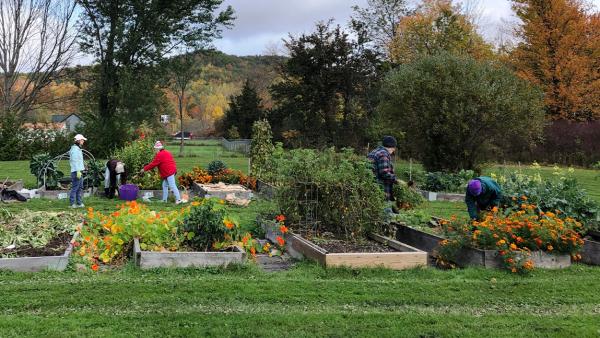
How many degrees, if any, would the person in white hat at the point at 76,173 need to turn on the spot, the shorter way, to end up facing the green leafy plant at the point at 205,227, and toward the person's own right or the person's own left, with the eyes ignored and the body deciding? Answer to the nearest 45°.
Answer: approximately 90° to the person's own right

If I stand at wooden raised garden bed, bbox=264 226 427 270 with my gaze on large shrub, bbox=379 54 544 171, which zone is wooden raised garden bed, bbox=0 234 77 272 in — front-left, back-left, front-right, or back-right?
back-left

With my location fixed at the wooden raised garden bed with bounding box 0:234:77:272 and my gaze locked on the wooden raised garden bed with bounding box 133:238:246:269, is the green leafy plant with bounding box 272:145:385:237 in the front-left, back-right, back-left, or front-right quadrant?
front-left

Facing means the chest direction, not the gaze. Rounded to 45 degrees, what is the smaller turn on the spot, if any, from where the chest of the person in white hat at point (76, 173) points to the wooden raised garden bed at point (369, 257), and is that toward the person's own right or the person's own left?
approximately 45° to the person's own right

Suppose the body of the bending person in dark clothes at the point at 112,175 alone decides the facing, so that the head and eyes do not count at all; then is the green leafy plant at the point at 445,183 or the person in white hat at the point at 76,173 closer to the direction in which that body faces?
the green leafy plant

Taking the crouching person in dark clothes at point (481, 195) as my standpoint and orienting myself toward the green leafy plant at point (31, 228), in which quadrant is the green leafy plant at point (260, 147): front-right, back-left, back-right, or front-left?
front-right

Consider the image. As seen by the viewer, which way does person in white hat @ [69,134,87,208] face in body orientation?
to the viewer's right
